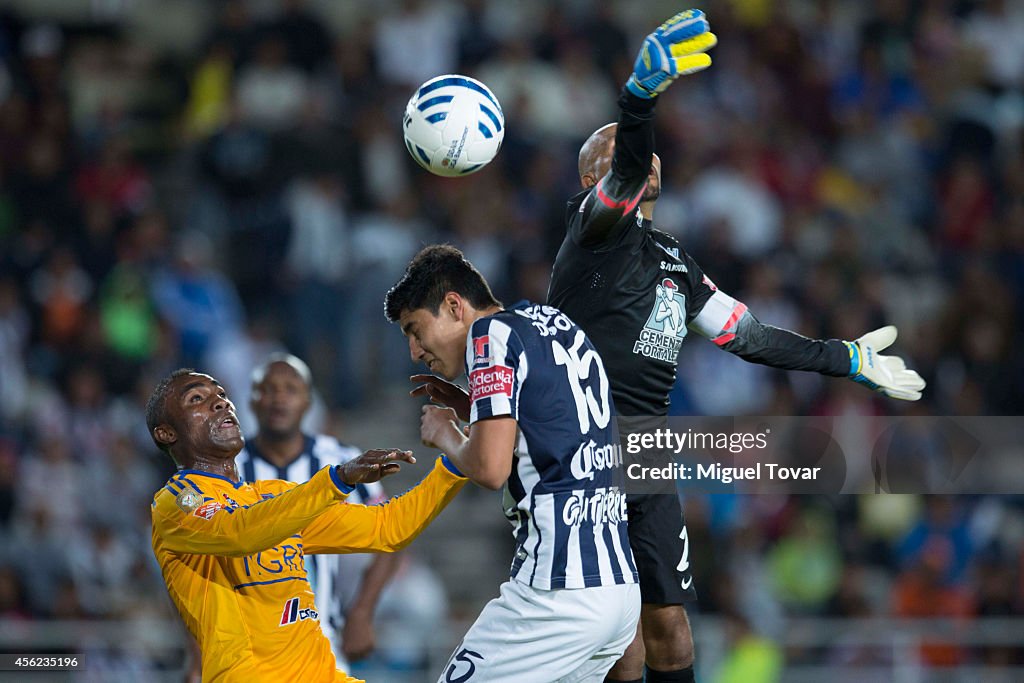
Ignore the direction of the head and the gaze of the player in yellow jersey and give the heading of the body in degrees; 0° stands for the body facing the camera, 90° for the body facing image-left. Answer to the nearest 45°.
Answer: approximately 315°

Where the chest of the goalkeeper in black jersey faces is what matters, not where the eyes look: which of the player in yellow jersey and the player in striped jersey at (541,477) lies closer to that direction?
the player in striped jersey

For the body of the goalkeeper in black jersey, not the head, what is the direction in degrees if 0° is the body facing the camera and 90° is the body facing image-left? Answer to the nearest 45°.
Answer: approximately 315°

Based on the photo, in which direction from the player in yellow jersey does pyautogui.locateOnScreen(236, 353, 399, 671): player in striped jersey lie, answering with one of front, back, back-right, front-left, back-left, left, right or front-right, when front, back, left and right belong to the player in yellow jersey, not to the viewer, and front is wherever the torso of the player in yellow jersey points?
back-left

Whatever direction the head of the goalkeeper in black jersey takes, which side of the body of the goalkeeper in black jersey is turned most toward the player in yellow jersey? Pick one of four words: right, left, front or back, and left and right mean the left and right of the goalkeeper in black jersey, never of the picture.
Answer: right

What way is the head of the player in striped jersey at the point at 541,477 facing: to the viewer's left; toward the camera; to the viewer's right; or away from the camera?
to the viewer's left
